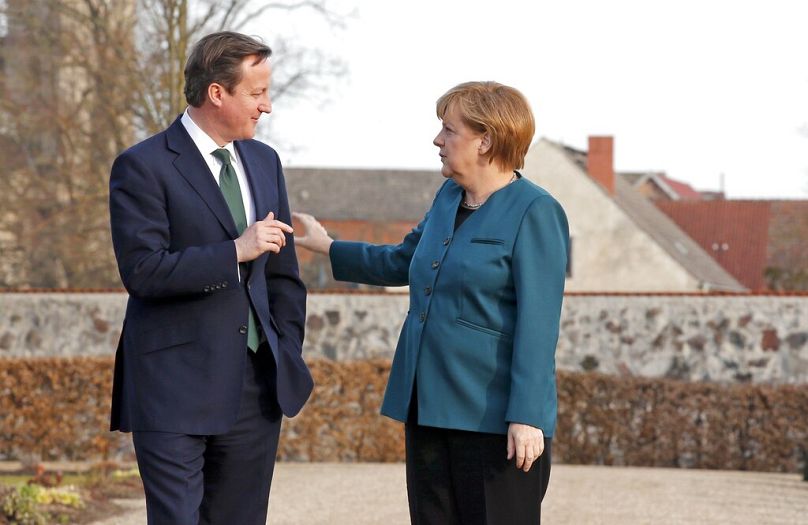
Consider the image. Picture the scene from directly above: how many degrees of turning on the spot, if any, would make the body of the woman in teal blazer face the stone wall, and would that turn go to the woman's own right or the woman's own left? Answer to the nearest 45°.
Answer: approximately 135° to the woman's own right

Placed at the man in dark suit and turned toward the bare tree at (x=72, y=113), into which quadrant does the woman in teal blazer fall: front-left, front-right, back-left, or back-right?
back-right

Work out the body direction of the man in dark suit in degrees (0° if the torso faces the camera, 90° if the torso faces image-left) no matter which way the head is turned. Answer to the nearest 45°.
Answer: approximately 315°

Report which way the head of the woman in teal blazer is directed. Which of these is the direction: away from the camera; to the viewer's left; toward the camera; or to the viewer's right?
to the viewer's left

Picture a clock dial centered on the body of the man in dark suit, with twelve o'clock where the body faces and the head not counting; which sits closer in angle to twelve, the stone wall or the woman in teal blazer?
the woman in teal blazer

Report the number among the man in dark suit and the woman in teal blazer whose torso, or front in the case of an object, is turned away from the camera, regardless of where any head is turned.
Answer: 0

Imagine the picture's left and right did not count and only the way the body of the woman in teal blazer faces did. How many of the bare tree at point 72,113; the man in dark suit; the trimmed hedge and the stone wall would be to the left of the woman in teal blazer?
0

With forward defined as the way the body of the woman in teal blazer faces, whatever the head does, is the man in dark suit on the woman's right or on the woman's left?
on the woman's right

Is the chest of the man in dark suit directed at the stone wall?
no

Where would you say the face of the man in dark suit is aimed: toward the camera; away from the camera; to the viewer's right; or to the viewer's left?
to the viewer's right

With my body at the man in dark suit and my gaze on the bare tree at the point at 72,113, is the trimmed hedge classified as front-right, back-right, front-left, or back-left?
front-right

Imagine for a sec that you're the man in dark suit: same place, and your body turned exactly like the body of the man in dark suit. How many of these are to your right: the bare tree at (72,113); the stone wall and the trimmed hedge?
0

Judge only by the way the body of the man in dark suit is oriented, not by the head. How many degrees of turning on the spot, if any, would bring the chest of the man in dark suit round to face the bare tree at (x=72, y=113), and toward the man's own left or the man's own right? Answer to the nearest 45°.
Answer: approximately 135° to the man's own left

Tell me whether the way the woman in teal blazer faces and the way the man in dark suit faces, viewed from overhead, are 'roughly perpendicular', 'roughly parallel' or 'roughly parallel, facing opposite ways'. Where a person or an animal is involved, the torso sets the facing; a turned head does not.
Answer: roughly perpendicular

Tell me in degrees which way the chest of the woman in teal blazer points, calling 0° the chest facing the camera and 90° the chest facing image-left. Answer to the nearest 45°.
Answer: approximately 45°

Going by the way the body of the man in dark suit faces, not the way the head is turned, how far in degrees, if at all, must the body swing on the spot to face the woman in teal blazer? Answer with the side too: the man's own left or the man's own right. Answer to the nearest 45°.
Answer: approximately 45° to the man's own left
